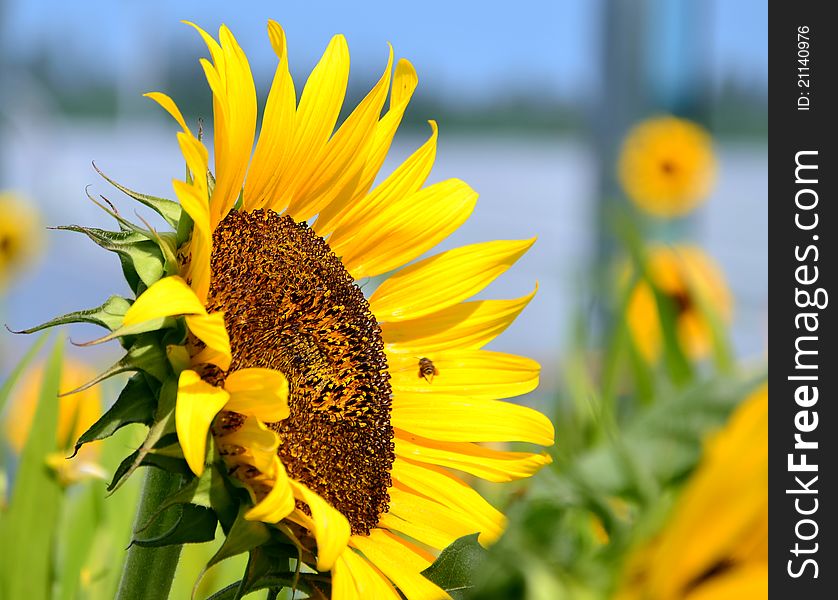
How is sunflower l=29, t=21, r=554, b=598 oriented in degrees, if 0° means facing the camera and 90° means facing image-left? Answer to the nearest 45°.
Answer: approximately 315°

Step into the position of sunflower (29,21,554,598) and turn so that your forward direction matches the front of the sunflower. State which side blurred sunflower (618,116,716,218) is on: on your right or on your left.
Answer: on your left
